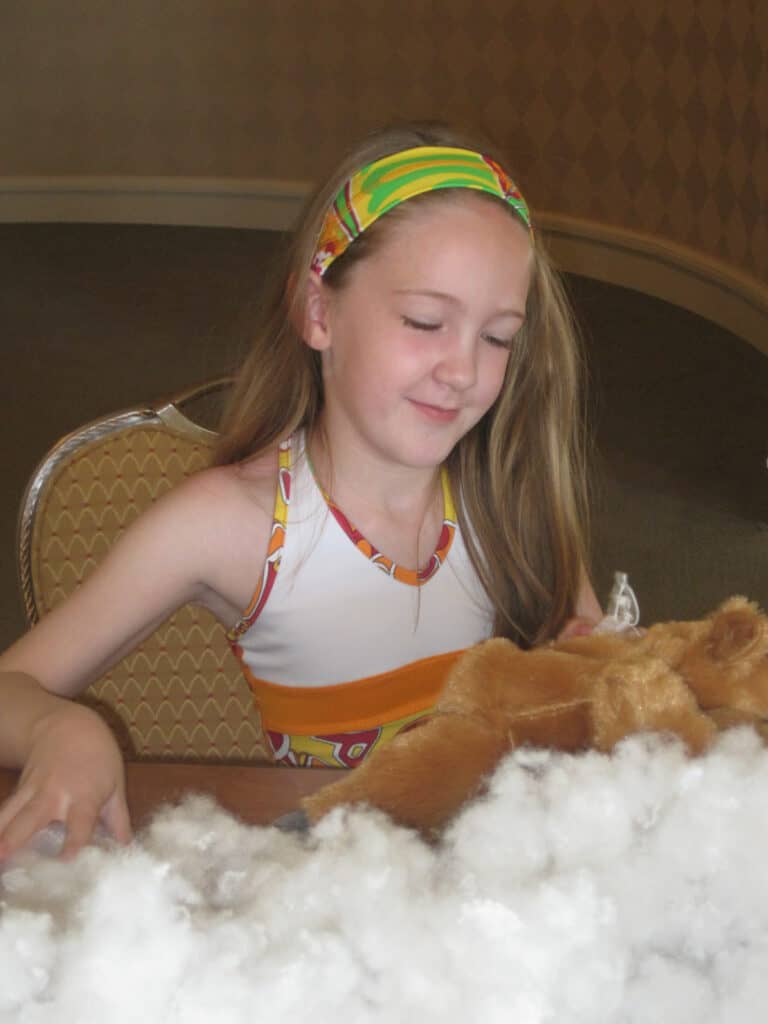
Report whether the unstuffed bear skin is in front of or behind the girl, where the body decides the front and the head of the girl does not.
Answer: in front

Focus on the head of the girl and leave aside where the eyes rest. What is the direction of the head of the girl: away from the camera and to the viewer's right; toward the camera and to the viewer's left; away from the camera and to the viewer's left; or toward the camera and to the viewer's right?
toward the camera and to the viewer's right
